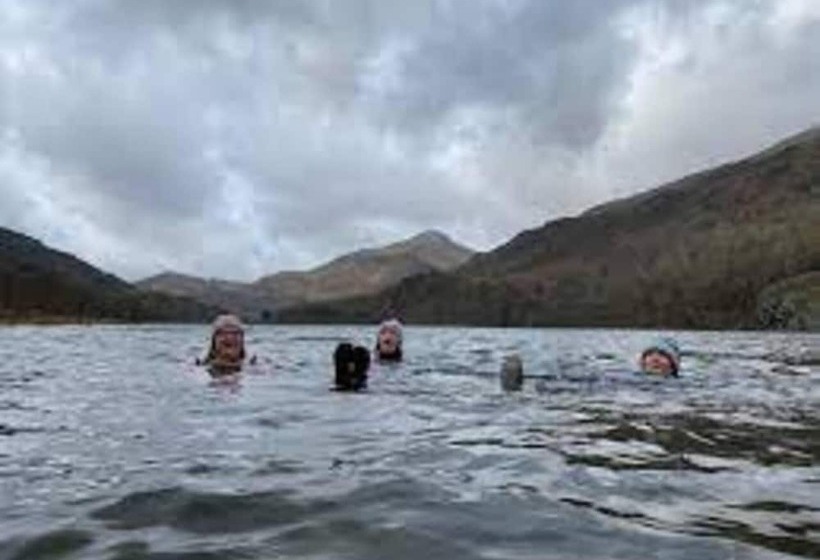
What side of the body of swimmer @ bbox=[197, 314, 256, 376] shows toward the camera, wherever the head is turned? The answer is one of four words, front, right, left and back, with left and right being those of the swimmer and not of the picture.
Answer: front
